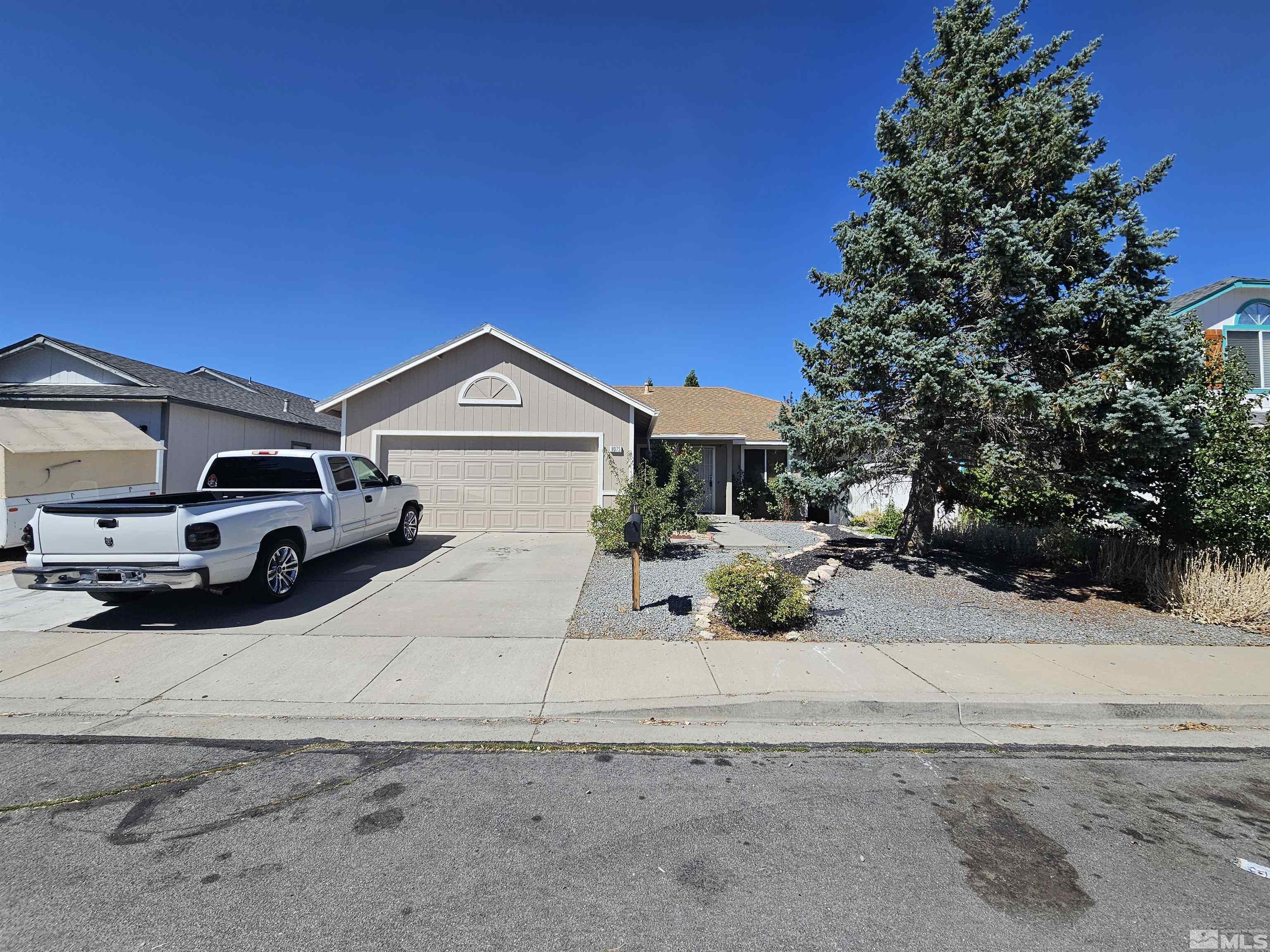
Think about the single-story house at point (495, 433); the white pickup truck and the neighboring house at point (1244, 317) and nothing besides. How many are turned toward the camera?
2

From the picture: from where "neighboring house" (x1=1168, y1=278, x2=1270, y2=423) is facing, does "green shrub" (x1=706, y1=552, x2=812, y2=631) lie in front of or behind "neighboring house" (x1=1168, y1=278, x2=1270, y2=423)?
in front

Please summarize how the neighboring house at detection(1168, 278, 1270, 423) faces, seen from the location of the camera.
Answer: facing the viewer

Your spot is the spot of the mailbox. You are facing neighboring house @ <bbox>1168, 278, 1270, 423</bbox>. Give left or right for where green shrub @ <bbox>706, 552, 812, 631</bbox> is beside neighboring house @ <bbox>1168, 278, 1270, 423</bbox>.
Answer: right

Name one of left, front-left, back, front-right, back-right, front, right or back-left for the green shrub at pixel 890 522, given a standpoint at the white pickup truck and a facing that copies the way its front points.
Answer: front-right

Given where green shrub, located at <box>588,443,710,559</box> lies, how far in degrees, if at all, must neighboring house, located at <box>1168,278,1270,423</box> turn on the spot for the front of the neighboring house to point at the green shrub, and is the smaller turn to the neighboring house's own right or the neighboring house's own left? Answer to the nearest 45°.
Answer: approximately 45° to the neighboring house's own right

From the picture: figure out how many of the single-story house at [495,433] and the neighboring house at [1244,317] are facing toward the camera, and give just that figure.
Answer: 2

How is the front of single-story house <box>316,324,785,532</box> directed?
toward the camera

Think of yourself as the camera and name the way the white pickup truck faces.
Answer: facing away from the viewer and to the right of the viewer

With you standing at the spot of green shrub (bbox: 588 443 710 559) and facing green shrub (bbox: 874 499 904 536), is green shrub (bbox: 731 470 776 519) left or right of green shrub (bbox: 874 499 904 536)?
left

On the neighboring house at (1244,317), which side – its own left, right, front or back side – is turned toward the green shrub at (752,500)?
right

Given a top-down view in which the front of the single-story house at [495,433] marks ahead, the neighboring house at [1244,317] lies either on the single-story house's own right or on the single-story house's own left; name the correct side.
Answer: on the single-story house's own left

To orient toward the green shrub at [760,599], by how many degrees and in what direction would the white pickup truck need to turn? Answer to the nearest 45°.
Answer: approximately 90° to its right

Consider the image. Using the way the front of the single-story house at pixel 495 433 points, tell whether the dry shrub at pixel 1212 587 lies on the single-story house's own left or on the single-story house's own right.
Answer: on the single-story house's own left

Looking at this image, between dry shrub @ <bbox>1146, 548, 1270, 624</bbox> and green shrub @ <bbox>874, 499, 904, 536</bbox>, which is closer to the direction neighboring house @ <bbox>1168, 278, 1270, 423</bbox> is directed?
the dry shrub

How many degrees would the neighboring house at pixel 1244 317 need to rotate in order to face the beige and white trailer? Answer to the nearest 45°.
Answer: approximately 45° to its right

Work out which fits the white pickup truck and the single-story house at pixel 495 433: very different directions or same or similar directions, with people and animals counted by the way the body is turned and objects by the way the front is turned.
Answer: very different directions
